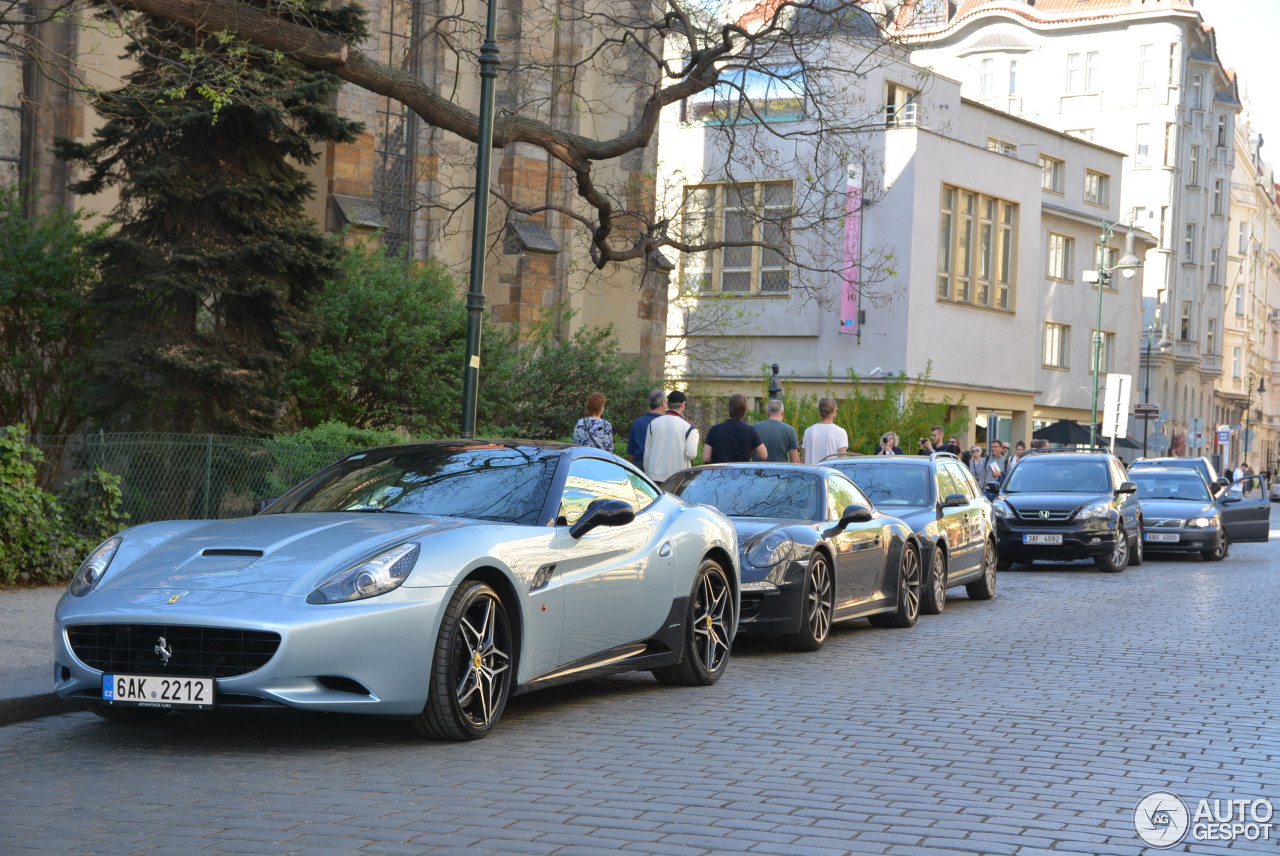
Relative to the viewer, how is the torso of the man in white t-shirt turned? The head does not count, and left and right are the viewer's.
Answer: facing away from the viewer

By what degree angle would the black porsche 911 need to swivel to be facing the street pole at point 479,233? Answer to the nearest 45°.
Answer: approximately 90° to its right

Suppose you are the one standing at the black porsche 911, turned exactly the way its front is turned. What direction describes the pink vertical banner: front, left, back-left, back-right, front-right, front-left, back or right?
back-right

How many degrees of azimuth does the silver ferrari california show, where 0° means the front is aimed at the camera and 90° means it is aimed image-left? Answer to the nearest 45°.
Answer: approximately 45°

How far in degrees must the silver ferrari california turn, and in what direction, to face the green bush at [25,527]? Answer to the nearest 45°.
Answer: approximately 90° to its right

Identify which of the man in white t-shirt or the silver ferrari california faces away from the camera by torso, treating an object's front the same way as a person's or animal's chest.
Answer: the man in white t-shirt

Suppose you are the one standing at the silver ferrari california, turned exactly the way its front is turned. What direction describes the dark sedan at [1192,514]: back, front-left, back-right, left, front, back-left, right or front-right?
back

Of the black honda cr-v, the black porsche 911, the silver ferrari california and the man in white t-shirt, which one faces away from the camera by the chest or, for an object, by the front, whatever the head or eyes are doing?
the man in white t-shirt

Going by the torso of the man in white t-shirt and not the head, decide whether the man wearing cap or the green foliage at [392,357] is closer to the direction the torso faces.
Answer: the green foliage

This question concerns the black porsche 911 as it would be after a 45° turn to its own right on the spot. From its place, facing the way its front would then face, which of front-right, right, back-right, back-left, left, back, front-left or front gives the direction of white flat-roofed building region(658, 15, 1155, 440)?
right

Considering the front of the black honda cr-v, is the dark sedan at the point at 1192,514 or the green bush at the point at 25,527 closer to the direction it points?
the green bush

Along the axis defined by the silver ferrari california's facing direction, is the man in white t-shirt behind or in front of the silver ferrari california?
behind

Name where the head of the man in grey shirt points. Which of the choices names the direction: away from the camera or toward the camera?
away from the camera

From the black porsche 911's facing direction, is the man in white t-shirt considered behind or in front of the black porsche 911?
behind
